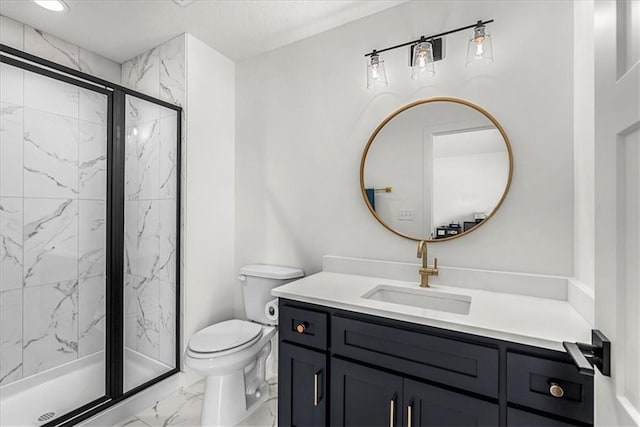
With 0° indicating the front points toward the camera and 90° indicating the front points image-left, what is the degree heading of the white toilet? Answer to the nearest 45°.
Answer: approximately 45°

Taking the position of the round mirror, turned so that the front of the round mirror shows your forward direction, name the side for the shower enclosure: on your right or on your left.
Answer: on your right

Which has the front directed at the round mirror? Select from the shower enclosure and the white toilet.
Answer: the shower enclosure

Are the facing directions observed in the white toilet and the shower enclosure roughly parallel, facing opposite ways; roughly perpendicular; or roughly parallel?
roughly perpendicular

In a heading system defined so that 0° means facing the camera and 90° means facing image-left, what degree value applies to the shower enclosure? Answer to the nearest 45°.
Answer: approximately 315°

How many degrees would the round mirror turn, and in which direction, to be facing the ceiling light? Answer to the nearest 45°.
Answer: approximately 90° to its right

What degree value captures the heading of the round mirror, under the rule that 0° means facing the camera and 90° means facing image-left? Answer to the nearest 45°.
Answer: approximately 0°
